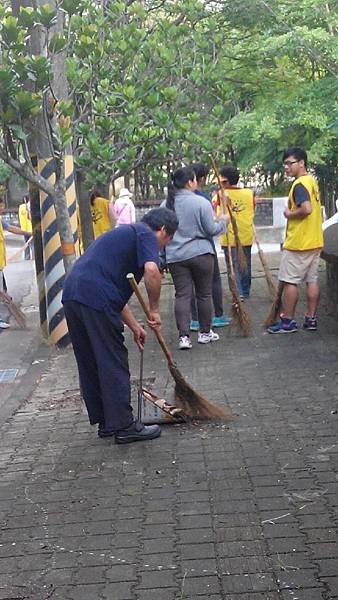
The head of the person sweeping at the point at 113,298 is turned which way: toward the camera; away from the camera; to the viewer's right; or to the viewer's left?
to the viewer's right

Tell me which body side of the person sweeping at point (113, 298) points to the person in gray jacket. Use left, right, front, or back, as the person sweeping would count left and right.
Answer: left

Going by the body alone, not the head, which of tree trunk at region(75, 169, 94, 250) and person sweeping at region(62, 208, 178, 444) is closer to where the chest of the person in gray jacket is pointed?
the tree trunk

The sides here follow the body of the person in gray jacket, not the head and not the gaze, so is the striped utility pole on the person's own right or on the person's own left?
on the person's own left

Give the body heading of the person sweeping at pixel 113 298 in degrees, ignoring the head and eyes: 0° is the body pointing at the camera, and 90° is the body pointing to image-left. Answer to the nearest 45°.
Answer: approximately 270°

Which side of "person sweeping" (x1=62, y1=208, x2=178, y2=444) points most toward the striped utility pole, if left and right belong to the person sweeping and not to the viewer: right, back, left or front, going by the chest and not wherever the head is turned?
left

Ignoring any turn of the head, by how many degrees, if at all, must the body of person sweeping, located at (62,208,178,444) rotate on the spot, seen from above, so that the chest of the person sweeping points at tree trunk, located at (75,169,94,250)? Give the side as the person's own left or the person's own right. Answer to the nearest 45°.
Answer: approximately 90° to the person's own left

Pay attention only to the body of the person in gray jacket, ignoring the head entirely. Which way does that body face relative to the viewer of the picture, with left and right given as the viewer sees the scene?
facing away from the viewer and to the right of the viewer

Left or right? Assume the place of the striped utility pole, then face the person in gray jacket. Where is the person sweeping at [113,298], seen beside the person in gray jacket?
right

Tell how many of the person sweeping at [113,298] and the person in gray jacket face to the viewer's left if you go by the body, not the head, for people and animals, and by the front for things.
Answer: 0
